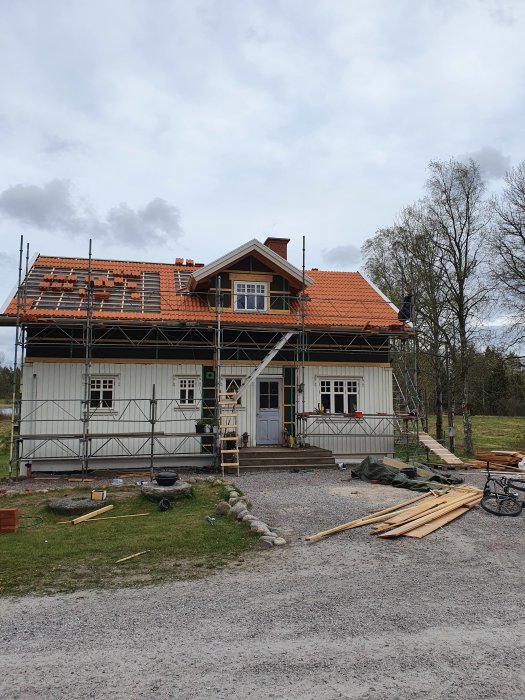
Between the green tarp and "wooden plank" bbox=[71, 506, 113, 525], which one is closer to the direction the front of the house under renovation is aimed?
the wooden plank

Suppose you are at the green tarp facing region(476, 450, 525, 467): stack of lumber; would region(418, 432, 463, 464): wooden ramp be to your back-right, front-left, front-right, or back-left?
front-left

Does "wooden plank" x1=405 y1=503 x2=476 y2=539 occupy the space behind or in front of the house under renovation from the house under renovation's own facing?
in front

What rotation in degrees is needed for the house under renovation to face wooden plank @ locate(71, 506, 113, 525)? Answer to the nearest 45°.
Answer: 0° — it already faces it

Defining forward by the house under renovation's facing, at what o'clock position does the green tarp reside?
The green tarp is roughly at 10 o'clock from the house under renovation.

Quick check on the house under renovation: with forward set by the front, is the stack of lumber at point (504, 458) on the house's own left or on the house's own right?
on the house's own left

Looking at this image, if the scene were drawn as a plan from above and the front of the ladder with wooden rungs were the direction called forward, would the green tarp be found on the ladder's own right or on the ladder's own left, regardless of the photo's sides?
on the ladder's own left

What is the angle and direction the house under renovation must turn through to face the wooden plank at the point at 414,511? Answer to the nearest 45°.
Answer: approximately 45° to its left

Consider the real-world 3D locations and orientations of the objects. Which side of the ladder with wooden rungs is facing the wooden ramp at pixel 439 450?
left

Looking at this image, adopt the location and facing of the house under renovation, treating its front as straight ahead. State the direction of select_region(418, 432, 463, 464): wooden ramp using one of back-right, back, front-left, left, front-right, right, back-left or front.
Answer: left

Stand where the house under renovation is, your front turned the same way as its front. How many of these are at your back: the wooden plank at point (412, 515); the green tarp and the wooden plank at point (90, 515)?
0

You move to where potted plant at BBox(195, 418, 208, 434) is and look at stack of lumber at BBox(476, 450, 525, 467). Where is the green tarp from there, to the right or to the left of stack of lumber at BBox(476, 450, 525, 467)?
right

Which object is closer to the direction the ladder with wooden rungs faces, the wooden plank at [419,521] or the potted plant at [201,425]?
the wooden plank

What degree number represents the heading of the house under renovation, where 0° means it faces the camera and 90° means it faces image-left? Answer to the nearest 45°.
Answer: approximately 0°

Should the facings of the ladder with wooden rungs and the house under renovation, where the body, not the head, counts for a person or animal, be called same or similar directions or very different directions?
same or similar directions
